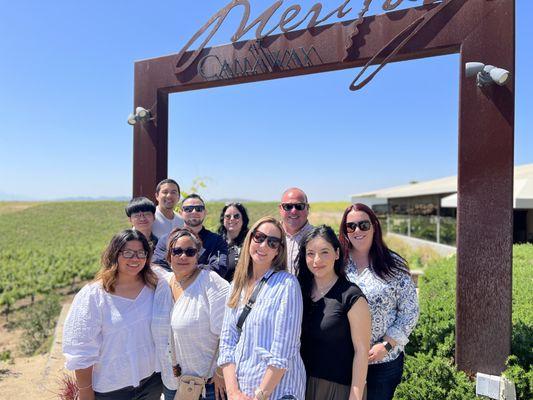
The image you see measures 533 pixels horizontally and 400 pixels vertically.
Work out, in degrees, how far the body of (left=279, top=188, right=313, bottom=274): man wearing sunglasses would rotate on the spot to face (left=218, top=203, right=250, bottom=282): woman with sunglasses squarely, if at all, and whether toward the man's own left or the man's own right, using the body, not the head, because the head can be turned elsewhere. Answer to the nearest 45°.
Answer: approximately 135° to the man's own right

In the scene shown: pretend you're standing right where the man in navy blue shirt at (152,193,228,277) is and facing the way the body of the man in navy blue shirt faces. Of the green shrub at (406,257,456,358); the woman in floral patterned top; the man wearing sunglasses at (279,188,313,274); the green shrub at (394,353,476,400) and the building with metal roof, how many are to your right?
0

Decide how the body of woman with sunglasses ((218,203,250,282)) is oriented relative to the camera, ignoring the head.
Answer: toward the camera

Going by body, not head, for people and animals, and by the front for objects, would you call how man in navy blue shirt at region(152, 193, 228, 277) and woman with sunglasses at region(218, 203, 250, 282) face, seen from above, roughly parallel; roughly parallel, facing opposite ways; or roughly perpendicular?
roughly parallel

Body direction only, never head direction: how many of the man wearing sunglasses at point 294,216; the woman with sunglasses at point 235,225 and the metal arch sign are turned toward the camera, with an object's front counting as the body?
3

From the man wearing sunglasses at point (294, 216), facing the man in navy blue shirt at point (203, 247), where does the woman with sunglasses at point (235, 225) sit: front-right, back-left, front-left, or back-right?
front-right

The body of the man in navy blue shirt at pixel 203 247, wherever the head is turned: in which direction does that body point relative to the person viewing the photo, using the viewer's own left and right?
facing the viewer

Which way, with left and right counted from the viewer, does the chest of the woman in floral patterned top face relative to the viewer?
facing the viewer and to the left of the viewer

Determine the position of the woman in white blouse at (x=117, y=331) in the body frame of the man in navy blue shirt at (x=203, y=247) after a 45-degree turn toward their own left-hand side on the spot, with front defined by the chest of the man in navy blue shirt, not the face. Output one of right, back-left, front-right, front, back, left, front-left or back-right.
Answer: right

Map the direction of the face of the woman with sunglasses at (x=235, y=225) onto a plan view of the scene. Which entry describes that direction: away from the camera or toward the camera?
toward the camera

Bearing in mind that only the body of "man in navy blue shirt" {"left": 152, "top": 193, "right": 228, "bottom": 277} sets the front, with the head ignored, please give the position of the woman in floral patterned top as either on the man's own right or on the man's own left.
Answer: on the man's own left

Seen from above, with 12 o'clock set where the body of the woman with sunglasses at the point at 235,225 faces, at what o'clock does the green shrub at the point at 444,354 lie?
The green shrub is roughly at 9 o'clock from the woman with sunglasses.

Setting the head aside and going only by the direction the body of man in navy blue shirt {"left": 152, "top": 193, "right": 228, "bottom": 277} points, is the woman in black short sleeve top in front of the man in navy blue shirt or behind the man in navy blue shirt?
in front

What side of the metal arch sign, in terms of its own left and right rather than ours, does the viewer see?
front
